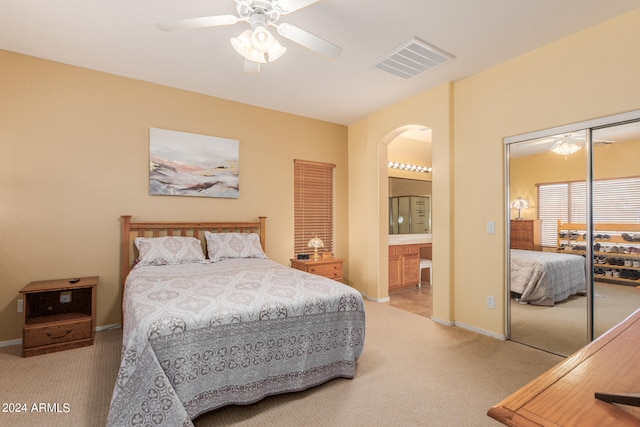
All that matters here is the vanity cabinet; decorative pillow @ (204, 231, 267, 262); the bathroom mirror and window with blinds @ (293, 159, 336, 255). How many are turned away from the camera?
0

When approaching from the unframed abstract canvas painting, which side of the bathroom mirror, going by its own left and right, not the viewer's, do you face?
right

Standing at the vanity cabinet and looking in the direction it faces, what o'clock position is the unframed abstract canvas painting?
The unframed abstract canvas painting is roughly at 3 o'clock from the vanity cabinet.

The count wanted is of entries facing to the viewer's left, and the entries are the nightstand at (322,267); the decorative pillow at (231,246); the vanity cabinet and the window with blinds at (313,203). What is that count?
0

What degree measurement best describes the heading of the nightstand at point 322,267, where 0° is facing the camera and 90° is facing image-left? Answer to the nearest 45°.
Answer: approximately 315°

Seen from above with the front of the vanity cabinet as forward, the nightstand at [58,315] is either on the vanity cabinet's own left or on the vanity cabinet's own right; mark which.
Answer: on the vanity cabinet's own right

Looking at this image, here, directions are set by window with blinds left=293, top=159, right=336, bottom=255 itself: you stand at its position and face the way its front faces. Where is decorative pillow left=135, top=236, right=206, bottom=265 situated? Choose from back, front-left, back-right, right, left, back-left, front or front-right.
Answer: right

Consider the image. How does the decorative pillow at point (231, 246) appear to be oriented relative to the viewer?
toward the camera

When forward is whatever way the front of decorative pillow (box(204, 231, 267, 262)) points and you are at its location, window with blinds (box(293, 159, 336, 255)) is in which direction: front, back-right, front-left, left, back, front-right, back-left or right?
back-left

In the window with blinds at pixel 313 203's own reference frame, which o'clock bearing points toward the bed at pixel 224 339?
The bed is roughly at 2 o'clock from the window with blinds.

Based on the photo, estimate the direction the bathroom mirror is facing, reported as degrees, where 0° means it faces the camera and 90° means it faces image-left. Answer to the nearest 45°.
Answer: approximately 315°

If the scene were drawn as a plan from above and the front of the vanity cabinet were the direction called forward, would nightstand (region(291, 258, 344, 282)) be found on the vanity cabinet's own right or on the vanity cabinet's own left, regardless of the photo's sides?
on the vanity cabinet's own right

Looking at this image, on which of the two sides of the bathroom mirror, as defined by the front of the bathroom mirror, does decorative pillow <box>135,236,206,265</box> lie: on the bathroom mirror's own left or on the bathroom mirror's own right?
on the bathroom mirror's own right
